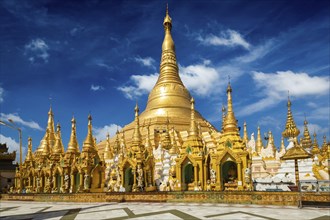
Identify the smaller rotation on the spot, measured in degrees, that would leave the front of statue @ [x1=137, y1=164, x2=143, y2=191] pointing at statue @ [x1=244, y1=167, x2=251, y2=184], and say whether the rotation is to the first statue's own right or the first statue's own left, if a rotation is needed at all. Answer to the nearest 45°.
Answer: approximately 45° to the first statue's own left

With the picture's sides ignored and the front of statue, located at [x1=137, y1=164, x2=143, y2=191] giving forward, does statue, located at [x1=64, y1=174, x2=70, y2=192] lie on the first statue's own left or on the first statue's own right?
on the first statue's own right

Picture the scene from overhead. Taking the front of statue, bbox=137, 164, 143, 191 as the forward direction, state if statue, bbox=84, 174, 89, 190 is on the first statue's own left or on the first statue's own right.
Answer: on the first statue's own right

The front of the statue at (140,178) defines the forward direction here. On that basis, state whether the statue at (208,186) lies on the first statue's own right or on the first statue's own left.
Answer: on the first statue's own left

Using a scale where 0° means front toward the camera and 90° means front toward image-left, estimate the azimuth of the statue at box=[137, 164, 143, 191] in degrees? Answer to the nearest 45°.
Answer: approximately 0°
